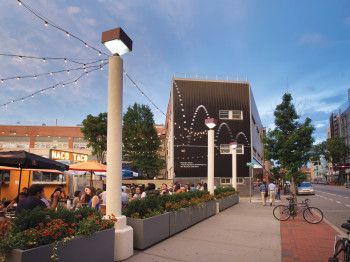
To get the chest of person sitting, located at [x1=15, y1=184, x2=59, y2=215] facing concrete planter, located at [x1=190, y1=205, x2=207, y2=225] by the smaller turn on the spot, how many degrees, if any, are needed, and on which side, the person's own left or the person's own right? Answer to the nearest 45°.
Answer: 0° — they already face it

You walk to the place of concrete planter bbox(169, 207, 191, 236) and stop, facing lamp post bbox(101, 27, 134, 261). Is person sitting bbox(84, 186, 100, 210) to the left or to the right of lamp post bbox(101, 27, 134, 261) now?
right

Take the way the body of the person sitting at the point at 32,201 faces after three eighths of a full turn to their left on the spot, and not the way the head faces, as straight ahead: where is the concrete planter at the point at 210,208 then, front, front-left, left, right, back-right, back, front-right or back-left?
back-right

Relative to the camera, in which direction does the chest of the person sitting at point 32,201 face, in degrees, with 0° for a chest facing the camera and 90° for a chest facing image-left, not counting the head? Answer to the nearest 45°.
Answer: approximately 225°

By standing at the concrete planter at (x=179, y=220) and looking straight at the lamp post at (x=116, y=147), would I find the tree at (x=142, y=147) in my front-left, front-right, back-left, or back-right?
back-right

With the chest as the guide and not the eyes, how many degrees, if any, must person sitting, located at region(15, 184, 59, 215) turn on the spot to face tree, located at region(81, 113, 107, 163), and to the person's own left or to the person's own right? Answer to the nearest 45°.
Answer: approximately 45° to the person's own left

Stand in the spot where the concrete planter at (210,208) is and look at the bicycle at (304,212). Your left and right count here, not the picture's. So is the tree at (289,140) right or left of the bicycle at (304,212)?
left

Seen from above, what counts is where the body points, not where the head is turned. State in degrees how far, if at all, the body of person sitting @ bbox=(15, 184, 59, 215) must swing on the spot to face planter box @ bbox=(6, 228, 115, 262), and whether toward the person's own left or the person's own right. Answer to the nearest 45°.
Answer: approximately 90° to the person's own right

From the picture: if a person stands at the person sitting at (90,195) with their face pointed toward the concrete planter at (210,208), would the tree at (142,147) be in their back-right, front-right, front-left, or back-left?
front-left
